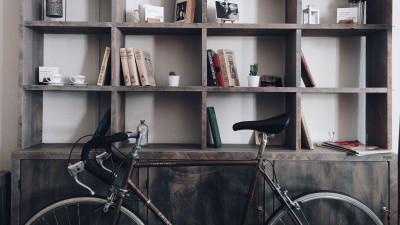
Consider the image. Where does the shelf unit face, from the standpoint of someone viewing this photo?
facing the viewer

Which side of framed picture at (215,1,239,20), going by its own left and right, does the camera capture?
front

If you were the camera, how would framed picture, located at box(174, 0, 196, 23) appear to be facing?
facing the viewer and to the left of the viewer

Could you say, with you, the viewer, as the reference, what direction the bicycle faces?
facing to the left of the viewer

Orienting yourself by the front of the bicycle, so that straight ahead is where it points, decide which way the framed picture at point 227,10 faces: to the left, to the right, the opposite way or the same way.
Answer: to the left

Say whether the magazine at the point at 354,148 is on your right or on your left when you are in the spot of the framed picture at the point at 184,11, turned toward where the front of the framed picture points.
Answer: on your left

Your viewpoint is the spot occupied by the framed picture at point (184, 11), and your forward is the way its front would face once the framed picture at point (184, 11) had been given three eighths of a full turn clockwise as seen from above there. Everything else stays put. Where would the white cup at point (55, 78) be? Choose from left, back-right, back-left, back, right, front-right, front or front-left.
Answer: left

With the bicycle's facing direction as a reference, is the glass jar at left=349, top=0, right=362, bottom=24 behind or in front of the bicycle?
behind
